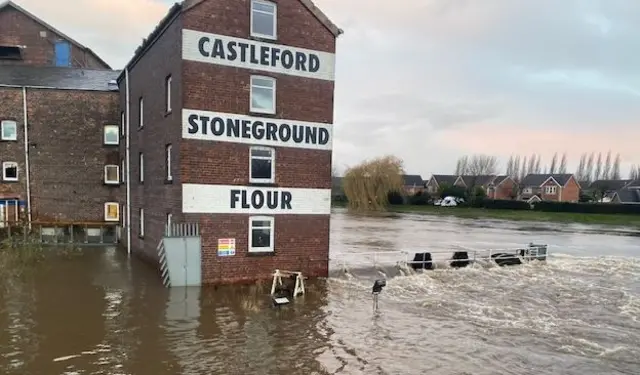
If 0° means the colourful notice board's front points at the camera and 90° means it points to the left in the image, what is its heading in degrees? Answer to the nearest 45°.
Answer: approximately 0°

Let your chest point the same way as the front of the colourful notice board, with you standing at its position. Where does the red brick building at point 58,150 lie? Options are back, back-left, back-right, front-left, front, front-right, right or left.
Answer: back-right

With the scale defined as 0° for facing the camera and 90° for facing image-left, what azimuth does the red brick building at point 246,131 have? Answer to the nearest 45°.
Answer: approximately 0°

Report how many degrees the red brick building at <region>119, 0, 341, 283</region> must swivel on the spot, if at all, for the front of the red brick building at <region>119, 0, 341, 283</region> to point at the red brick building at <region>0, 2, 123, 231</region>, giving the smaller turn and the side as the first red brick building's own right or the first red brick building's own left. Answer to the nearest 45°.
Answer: approximately 135° to the first red brick building's own right
